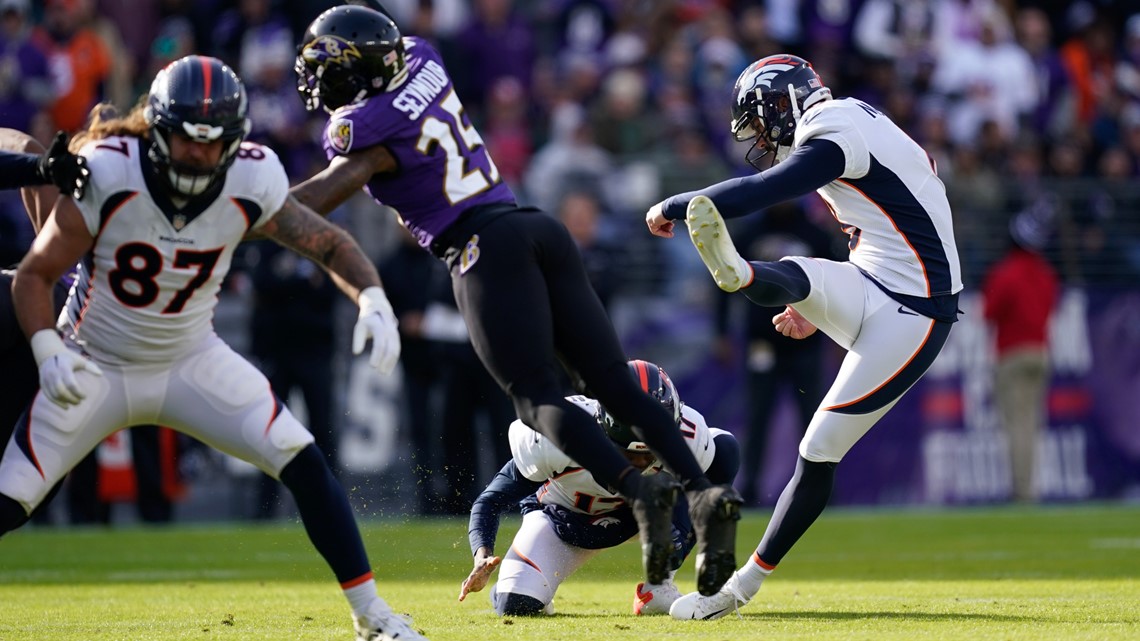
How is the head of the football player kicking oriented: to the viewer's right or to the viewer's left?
to the viewer's left

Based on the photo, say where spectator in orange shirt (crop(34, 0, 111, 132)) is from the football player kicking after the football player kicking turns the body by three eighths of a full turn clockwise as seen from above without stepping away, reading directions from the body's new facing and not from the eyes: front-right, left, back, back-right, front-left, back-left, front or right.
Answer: left

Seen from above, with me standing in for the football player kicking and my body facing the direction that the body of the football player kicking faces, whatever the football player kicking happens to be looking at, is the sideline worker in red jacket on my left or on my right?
on my right

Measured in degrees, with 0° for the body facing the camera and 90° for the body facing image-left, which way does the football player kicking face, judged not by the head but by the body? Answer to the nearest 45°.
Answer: approximately 90°
